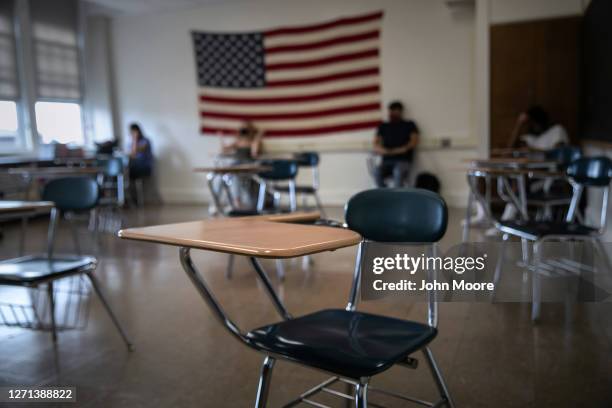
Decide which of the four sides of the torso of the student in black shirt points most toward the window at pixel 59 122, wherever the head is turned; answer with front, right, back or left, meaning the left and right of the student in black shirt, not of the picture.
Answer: right

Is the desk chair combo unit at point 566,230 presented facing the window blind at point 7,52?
no

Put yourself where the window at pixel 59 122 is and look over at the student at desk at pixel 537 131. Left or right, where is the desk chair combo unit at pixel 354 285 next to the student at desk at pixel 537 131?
right

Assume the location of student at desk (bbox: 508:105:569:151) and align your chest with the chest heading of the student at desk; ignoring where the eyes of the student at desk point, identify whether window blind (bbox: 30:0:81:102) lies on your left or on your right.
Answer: on your right

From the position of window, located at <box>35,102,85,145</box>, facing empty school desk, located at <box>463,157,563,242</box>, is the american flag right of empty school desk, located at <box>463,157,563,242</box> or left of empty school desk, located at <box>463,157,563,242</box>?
left

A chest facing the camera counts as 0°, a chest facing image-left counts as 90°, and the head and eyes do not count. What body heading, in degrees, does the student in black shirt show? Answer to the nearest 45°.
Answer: approximately 0°

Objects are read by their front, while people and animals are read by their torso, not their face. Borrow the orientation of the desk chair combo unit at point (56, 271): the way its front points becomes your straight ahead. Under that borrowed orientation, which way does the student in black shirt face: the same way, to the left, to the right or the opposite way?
the same way

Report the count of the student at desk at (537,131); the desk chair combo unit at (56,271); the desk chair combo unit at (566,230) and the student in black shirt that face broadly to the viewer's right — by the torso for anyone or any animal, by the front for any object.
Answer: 0

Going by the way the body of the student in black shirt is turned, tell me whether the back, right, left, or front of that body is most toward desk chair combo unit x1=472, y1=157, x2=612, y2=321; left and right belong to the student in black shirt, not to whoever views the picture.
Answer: front

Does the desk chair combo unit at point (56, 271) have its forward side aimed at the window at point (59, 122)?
no

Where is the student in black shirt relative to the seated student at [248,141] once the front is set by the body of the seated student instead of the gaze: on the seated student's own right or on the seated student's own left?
on the seated student's own left

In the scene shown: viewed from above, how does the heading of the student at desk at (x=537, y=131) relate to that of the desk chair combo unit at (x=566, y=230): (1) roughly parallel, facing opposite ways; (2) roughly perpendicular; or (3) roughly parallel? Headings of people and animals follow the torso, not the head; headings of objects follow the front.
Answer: roughly parallel

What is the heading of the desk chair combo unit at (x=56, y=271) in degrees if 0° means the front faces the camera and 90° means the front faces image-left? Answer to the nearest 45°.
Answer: approximately 45°

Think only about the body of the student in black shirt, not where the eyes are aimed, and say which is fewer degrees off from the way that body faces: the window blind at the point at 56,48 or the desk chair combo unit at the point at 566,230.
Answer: the desk chair combo unit

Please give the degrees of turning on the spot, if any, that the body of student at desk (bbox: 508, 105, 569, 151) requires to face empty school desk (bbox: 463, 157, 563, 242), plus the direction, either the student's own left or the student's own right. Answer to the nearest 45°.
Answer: approximately 45° to the student's own left

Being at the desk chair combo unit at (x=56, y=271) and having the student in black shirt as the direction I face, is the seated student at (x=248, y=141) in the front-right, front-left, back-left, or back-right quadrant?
front-left

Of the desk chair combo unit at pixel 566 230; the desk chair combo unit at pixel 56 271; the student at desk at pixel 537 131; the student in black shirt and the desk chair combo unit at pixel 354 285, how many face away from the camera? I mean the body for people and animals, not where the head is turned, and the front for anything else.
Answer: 0

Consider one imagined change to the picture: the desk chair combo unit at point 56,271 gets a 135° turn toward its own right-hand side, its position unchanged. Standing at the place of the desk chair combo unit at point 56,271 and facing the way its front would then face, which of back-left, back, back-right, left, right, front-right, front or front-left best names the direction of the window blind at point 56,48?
front

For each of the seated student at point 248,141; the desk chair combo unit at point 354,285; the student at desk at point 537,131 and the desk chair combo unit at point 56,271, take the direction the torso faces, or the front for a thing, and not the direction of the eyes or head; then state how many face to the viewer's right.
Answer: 0

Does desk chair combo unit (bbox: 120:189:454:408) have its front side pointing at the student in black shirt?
no
